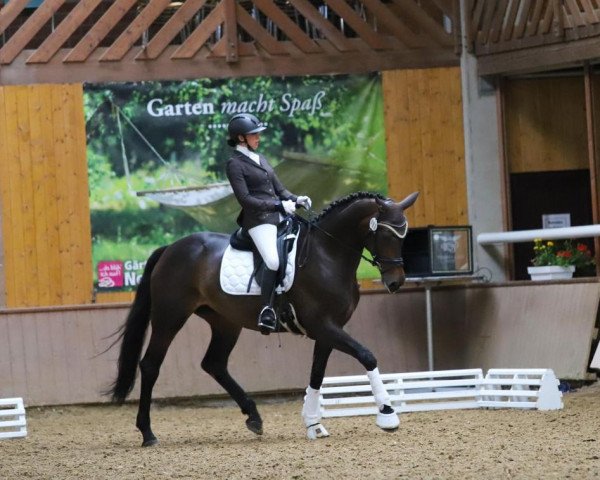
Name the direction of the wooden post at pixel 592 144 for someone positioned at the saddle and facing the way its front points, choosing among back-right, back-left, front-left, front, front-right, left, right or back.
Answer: front-left

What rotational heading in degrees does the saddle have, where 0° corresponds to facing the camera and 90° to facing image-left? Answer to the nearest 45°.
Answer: approximately 270°

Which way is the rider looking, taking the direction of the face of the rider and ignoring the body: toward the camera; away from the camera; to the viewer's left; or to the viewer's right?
to the viewer's right

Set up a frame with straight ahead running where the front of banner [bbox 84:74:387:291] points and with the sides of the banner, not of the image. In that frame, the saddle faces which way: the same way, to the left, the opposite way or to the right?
to the left

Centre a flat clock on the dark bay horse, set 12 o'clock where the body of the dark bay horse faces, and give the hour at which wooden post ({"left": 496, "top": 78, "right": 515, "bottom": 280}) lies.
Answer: The wooden post is roughly at 10 o'clock from the dark bay horse.

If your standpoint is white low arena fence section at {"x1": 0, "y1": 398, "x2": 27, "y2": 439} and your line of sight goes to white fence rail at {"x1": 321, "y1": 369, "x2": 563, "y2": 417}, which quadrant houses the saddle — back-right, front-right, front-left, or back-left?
front-right

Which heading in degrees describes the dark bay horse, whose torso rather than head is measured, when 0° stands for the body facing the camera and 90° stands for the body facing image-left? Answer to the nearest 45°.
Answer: approximately 270°

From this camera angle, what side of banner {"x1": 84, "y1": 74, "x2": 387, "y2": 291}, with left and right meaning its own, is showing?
front

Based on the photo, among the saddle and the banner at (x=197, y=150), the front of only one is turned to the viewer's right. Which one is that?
the saddle

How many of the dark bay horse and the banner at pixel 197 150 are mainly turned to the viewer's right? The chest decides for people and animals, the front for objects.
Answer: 1

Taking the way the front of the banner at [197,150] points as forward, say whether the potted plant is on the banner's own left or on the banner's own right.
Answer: on the banner's own left

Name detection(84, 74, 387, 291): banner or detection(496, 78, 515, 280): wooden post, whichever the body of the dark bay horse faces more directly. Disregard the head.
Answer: the wooden post

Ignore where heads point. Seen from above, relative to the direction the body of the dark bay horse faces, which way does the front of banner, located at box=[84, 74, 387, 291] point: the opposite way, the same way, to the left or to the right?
to the right

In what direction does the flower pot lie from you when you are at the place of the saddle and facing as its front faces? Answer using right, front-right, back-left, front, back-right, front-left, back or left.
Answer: front-left

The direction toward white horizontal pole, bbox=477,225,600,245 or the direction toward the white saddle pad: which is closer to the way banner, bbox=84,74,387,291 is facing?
the white saddle pad
